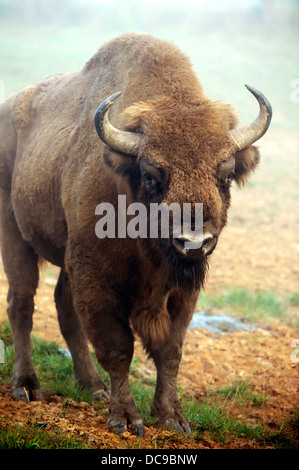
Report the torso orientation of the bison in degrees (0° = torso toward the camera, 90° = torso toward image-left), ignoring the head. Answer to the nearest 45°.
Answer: approximately 315°
